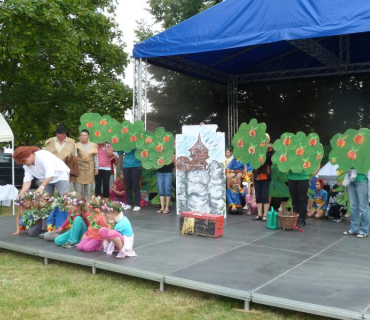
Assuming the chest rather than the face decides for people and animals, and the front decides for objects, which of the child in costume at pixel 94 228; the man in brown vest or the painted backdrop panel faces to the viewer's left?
the child in costume

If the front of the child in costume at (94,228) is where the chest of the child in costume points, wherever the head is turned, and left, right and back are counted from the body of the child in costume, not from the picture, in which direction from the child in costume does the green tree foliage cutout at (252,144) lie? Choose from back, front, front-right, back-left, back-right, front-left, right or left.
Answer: back-right

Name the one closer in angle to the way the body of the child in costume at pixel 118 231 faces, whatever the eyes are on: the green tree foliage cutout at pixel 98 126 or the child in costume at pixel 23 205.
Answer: the child in costume

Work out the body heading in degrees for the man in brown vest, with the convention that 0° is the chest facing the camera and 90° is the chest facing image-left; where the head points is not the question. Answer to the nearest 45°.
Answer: approximately 0°

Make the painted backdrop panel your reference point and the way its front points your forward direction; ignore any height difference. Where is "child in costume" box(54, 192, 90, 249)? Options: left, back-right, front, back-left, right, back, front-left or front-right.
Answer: front-right

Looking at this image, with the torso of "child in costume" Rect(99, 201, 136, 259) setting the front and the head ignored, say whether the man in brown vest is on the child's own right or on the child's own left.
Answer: on the child's own right

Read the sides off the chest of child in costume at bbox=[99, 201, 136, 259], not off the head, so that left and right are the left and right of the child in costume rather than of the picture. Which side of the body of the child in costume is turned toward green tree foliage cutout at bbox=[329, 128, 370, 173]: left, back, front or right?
back

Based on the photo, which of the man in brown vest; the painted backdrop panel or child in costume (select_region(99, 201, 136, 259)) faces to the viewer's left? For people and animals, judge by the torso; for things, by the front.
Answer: the child in costume

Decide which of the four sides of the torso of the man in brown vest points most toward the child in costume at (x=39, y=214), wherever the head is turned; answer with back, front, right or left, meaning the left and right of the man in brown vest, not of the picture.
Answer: front

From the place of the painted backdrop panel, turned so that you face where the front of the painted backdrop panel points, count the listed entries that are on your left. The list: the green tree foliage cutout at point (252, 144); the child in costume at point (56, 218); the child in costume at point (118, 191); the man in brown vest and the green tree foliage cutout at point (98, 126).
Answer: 1

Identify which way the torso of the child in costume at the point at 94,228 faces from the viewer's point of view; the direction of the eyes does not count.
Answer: to the viewer's left

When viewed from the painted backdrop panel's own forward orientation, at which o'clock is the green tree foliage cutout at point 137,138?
The green tree foliage cutout is roughly at 4 o'clock from the painted backdrop panel.

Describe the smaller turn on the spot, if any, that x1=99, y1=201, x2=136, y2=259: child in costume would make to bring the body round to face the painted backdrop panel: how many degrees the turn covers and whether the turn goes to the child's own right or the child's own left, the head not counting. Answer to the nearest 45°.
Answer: approximately 135° to the child's own right
